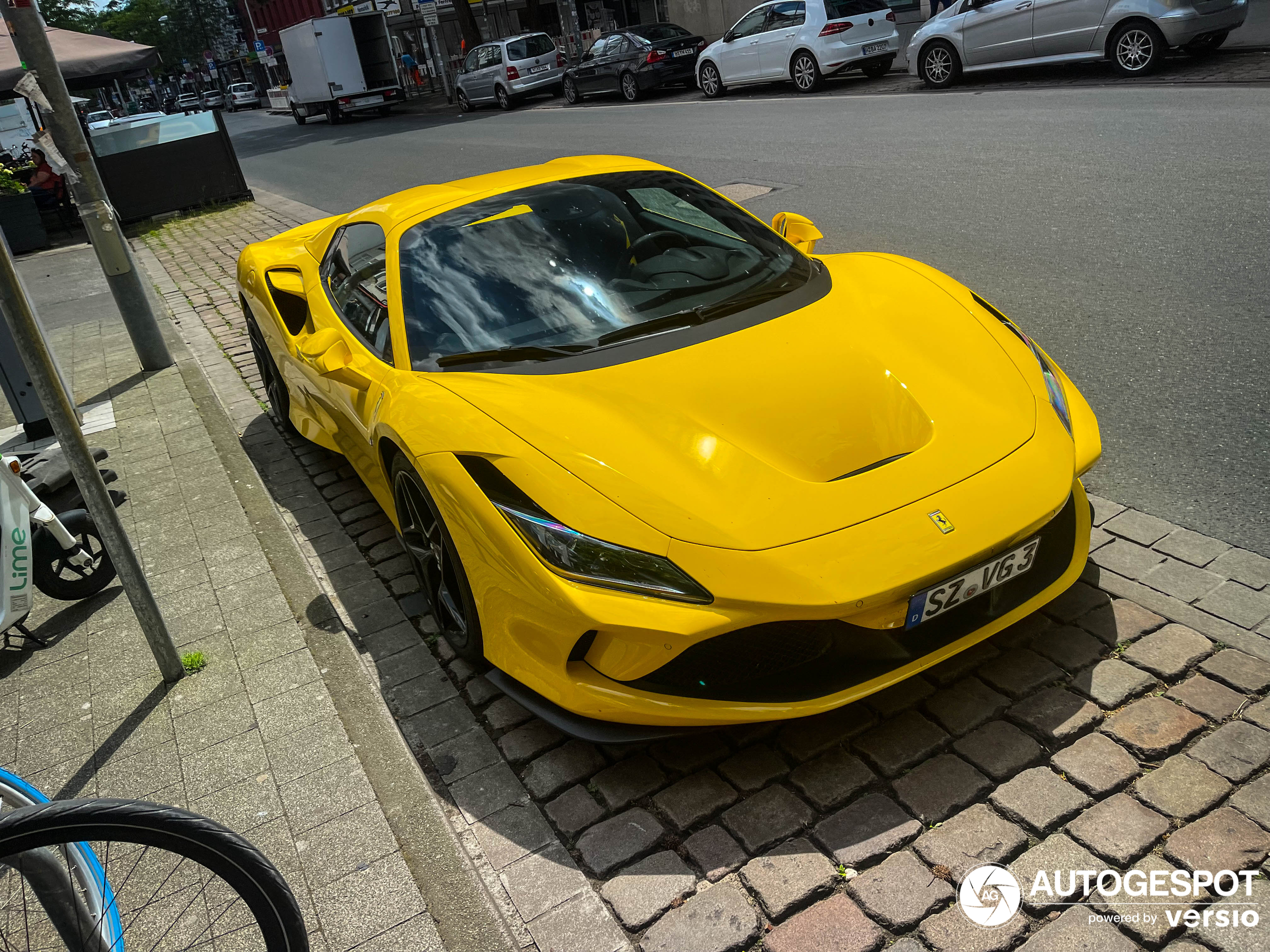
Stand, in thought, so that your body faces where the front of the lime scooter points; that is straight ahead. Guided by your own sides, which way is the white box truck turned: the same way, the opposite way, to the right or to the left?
to the left

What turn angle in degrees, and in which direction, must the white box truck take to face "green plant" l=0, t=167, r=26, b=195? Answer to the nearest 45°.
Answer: approximately 135° to its left

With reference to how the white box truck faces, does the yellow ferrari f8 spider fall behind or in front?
behind

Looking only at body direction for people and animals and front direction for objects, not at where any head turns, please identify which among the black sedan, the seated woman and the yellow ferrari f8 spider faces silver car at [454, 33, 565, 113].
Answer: the black sedan

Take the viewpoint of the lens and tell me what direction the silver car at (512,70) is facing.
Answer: facing away from the viewer and to the left of the viewer

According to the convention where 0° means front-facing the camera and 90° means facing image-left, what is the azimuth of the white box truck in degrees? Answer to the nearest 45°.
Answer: approximately 135°

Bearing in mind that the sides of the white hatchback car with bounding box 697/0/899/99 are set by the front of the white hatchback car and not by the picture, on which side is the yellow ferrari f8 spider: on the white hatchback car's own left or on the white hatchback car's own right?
on the white hatchback car's own left

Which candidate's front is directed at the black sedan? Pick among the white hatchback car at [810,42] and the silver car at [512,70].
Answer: the white hatchback car

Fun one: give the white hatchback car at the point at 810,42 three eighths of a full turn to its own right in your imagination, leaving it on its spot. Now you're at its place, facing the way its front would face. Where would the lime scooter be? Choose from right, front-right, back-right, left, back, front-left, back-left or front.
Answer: right

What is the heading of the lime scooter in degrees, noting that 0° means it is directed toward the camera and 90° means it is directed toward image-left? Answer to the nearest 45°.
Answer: approximately 270°

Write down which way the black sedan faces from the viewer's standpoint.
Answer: facing away from the viewer and to the left of the viewer
